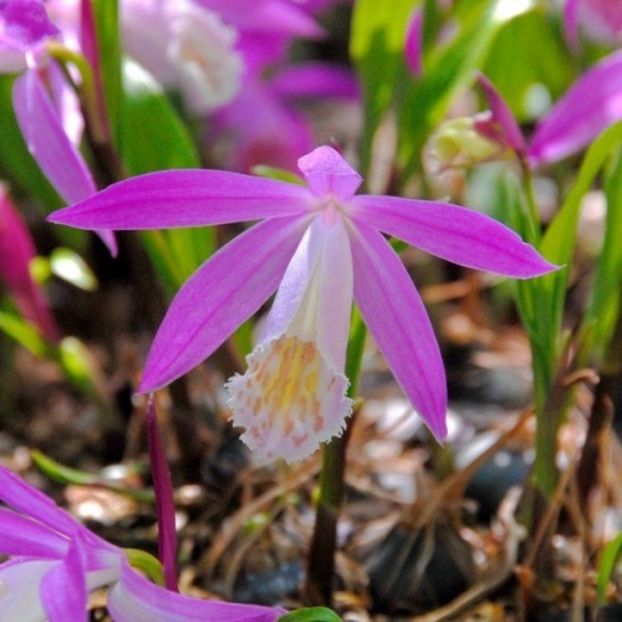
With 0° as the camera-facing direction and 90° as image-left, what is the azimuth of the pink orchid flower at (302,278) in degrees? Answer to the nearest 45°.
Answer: approximately 0°
